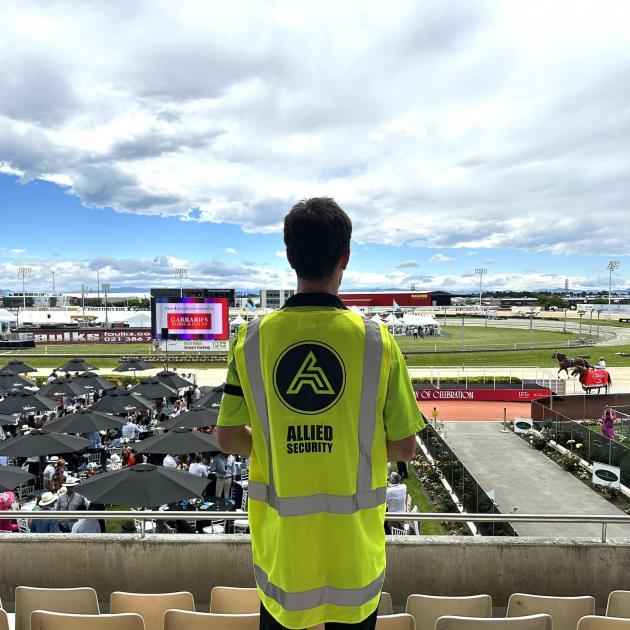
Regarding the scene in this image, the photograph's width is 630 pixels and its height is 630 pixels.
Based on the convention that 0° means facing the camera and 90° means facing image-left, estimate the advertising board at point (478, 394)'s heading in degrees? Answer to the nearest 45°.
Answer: approximately 0°

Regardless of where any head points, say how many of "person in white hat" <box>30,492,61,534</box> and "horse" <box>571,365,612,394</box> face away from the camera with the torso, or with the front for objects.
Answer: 1

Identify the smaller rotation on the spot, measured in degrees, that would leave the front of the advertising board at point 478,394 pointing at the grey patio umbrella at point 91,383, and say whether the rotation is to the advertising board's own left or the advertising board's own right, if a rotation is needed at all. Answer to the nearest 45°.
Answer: approximately 45° to the advertising board's own right

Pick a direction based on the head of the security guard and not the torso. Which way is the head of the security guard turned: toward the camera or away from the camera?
away from the camera

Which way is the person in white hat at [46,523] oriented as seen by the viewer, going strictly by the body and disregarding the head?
away from the camera

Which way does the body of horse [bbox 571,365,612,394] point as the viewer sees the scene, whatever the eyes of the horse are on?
to the viewer's left

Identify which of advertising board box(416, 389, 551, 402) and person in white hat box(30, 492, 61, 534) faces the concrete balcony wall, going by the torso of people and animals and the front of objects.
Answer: the advertising board

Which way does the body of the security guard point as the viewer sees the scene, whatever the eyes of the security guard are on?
away from the camera
